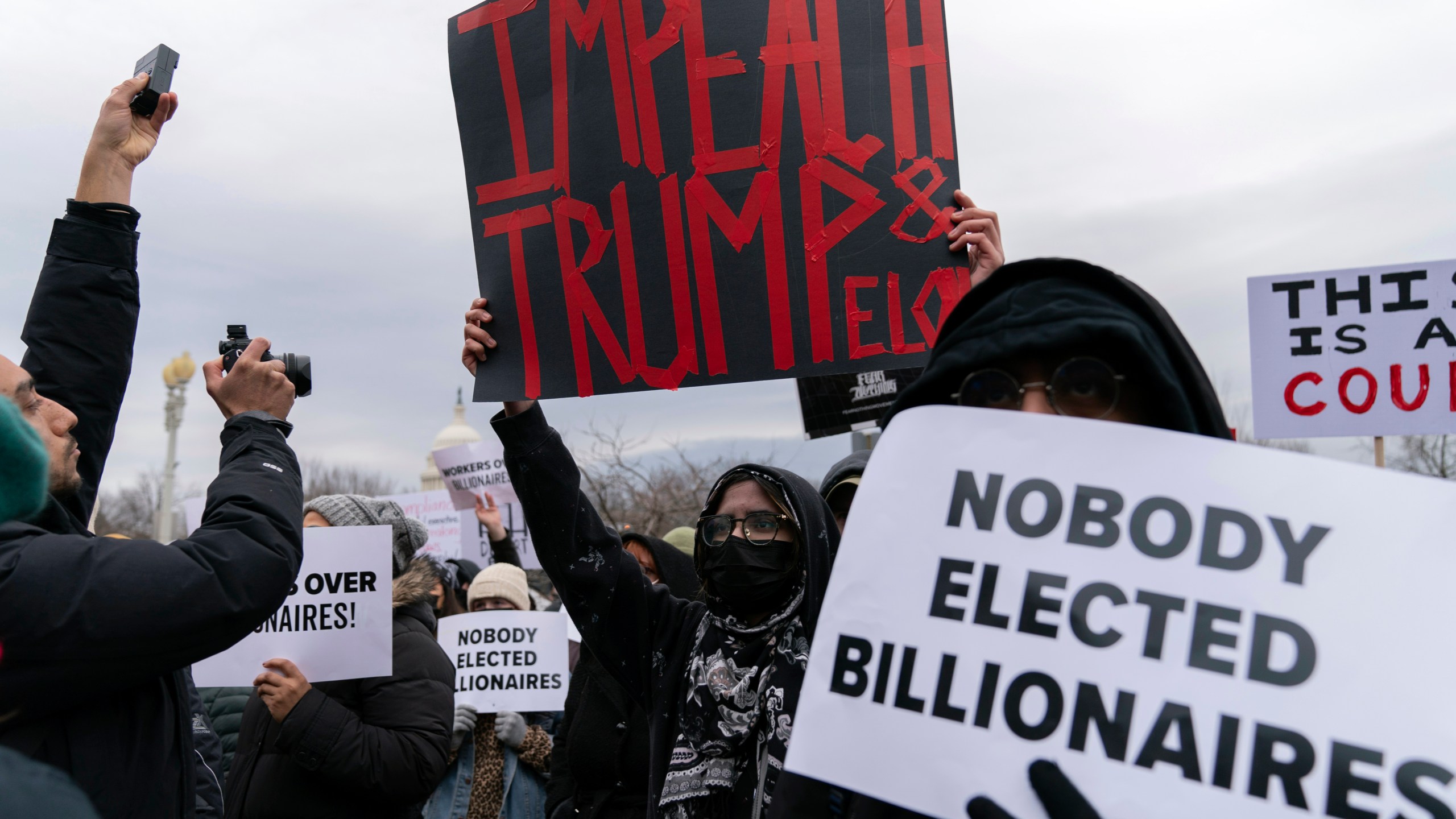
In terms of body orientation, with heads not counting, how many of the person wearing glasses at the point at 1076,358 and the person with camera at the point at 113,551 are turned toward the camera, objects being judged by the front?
1

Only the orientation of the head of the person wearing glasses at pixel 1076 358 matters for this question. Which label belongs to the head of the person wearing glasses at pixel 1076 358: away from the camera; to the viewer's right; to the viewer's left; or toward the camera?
toward the camera

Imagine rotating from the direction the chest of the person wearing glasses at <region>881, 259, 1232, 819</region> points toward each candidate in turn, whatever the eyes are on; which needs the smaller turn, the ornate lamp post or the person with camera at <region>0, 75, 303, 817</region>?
the person with camera

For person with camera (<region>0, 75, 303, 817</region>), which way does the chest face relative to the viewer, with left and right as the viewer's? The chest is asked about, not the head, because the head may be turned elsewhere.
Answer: facing to the right of the viewer

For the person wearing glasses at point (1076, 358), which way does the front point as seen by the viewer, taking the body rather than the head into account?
toward the camera

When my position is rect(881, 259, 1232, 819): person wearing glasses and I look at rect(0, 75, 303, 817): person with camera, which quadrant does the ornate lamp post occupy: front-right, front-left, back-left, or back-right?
front-right

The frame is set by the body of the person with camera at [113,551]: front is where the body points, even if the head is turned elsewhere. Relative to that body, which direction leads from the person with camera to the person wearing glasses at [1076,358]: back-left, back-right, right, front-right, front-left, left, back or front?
front-right

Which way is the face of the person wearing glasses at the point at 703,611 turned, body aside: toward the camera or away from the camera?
toward the camera

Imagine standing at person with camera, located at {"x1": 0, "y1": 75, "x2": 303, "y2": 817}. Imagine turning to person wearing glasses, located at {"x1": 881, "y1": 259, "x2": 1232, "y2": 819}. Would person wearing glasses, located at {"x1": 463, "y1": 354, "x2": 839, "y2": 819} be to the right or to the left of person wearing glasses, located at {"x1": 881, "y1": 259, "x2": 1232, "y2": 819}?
left

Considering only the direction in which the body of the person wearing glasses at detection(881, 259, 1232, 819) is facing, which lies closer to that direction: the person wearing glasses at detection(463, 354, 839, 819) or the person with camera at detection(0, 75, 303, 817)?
the person with camera

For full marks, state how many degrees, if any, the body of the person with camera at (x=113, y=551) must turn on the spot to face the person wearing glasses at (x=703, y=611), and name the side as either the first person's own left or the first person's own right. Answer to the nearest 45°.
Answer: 0° — they already face them

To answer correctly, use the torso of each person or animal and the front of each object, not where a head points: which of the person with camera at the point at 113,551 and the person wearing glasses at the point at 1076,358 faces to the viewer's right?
the person with camera

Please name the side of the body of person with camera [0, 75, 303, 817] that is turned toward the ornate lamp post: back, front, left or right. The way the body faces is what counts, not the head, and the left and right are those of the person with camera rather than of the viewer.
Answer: left

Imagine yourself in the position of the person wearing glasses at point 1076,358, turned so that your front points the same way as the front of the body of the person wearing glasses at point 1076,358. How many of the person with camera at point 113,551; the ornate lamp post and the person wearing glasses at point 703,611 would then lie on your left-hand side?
0

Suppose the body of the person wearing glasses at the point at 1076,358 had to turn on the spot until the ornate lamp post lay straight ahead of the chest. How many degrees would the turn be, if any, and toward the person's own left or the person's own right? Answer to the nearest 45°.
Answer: approximately 135° to the person's own right

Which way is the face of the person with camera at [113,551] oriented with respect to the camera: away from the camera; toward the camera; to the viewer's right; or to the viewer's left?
to the viewer's right
